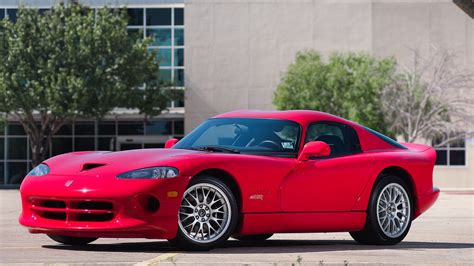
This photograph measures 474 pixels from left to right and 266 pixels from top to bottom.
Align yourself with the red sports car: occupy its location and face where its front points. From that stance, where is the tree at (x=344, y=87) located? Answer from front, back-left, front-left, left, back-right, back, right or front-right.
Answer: back-right

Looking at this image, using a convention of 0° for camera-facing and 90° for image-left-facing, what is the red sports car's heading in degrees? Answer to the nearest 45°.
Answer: approximately 45°

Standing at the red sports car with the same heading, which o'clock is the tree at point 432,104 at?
The tree is roughly at 5 o'clock from the red sports car.

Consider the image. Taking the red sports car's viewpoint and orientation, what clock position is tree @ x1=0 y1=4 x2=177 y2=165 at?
The tree is roughly at 4 o'clock from the red sports car.
